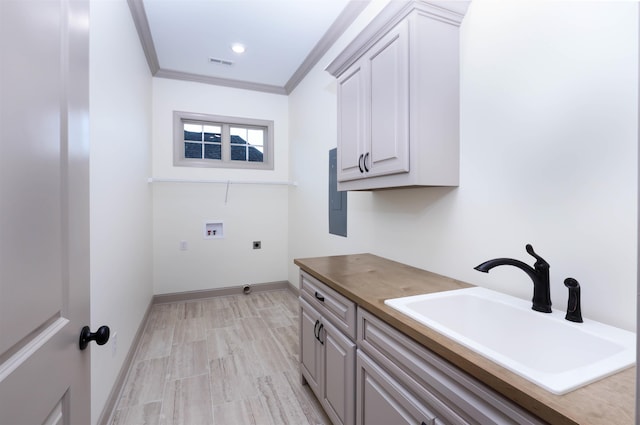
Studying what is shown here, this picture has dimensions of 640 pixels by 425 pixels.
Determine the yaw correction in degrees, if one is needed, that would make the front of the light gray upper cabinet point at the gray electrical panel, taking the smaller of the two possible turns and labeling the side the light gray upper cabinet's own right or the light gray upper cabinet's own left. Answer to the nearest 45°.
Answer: approximately 90° to the light gray upper cabinet's own right

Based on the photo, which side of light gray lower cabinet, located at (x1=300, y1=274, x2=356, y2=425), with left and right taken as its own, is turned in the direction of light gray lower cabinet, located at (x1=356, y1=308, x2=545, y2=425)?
left

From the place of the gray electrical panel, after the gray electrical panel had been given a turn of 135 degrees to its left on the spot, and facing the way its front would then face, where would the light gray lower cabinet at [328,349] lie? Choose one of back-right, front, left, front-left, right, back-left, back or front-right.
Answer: right

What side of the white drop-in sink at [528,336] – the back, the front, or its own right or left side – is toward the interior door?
front

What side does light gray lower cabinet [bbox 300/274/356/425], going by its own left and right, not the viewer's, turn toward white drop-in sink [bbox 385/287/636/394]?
left

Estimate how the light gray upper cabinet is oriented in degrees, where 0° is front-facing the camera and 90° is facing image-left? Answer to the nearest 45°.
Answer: approximately 45°

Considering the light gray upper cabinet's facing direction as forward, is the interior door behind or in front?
in front

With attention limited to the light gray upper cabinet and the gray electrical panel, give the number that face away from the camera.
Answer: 0

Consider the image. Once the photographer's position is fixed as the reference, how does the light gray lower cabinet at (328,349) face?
facing the viewer and to the left of the viewer
